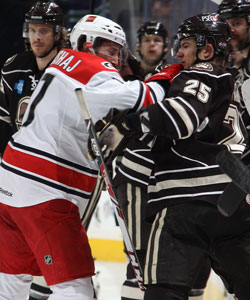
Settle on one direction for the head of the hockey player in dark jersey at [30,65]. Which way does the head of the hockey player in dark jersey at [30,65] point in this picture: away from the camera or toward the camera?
toward the camera

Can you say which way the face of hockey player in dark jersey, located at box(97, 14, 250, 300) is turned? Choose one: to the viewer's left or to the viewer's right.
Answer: to the viewer's left

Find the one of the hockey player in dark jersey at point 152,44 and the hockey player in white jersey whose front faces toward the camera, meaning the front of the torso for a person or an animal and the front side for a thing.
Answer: the hockey player in dark jersey

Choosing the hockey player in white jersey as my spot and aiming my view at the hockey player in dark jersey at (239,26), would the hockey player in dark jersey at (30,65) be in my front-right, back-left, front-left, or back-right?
front-left

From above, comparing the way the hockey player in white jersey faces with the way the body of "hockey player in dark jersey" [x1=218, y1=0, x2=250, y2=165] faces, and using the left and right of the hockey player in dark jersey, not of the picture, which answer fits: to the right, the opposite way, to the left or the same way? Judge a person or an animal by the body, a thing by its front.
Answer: the opposite way

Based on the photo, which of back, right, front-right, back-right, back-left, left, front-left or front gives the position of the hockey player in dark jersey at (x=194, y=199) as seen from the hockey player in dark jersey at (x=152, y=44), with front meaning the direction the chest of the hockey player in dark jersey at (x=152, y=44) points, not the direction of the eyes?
front

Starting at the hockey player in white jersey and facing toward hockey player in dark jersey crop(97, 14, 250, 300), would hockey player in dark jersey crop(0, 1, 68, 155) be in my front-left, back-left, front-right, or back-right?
back-left

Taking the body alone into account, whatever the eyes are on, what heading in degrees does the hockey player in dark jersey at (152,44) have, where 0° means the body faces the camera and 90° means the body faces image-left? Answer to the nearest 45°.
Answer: approximately 0°

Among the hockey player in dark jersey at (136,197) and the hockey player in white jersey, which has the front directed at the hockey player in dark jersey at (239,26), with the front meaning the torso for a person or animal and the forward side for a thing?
the hockey player in white jersey

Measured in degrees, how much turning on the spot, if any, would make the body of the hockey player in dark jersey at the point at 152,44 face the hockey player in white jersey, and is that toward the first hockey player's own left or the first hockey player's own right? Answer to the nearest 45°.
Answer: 0° — they already face them

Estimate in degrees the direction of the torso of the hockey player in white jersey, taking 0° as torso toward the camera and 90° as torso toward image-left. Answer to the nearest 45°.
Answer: approximately 225°

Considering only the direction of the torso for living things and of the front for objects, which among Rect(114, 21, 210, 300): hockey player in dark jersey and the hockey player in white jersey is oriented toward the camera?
the hockey player in dark jersey

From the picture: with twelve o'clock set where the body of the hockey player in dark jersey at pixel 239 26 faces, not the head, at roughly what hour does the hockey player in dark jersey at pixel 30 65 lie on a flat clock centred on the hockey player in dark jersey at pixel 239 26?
the hockey player in dark jersey at pixel 30 65 is roughly at 1 o'clock from the hockey player in dark jersey at pixel 239 26.
